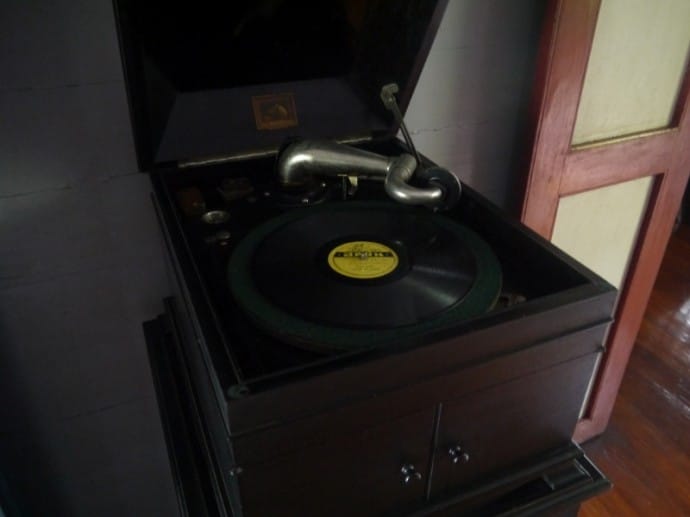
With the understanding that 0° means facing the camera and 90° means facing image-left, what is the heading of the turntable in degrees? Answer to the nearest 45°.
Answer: approximately 315°

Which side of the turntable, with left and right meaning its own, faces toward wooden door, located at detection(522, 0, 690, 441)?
left
